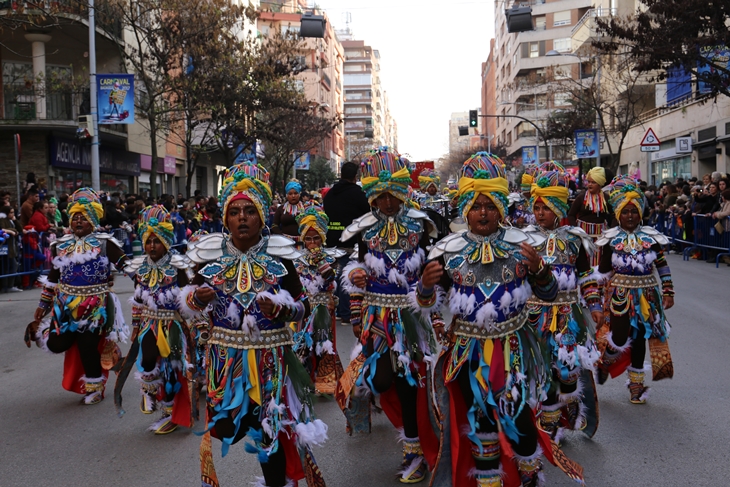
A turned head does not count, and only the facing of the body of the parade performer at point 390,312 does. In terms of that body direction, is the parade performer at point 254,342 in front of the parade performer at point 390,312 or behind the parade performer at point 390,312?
in front

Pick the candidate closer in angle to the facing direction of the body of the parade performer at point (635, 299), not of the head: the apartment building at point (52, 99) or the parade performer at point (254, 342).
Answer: the parade performer

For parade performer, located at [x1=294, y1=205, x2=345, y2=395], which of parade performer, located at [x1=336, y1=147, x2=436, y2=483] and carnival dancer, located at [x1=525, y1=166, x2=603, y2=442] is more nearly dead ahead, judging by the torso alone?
the parade performer

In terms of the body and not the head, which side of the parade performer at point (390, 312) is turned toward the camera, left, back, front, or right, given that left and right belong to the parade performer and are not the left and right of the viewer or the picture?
front

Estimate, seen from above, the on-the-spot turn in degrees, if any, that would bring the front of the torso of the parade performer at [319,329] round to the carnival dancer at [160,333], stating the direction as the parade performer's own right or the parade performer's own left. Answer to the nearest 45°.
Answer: approximately 45° to the parade performer's own right

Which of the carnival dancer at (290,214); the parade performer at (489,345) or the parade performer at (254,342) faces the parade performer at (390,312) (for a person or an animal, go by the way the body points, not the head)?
the carnival dancer

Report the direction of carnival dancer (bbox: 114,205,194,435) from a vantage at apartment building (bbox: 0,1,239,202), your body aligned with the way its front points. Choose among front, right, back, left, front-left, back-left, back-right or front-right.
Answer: front-right

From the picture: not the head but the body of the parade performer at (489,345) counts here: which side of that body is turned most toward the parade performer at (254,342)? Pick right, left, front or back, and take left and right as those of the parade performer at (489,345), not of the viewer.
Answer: right

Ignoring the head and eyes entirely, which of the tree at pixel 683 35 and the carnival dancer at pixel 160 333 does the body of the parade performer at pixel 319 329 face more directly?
the carnival dancer

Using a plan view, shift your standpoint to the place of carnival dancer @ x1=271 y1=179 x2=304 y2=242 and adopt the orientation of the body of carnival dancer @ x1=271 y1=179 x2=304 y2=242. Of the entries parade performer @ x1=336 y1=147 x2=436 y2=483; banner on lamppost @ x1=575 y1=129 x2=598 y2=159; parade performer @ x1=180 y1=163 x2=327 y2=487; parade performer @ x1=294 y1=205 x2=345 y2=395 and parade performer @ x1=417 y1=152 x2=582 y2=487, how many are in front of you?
4

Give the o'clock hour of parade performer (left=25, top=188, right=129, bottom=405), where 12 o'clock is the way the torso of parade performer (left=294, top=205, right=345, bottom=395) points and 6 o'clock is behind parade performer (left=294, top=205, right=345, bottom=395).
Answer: parade performer (left=25, top=188, right=129, bottom=405) is roughly at 3 o'clock from parade performer (left=294, top=205, right=345, bottom=395).

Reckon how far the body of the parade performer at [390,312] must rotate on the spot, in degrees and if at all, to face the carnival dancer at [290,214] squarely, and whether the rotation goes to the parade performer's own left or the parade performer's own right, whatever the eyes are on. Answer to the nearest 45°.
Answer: approximately 180°
